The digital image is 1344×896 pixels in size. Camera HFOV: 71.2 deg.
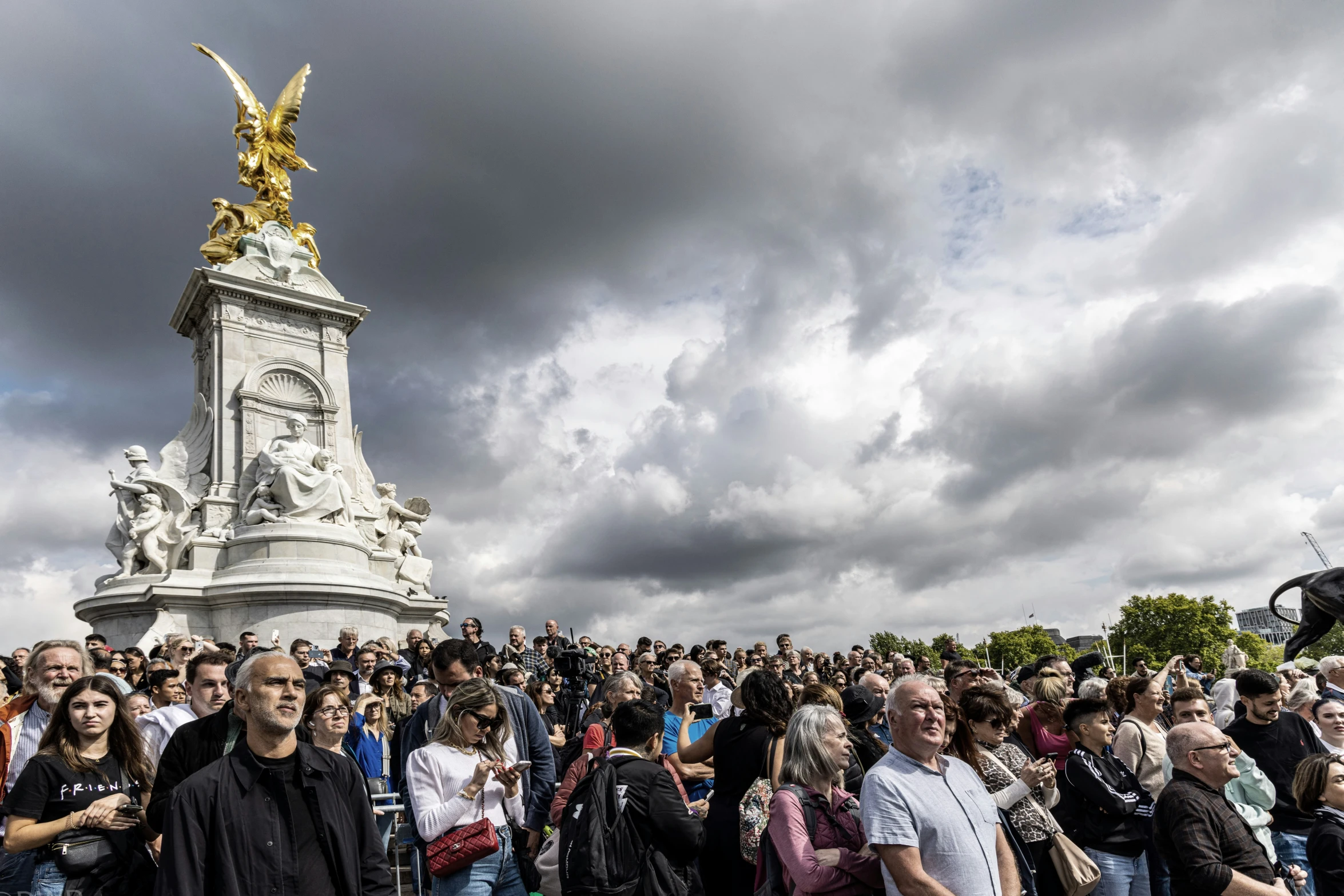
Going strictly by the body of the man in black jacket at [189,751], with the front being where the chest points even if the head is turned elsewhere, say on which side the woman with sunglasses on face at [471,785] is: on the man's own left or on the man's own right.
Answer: on the man's own left

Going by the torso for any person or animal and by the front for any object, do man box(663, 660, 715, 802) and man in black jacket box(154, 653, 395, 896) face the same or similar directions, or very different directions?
same or similar directions

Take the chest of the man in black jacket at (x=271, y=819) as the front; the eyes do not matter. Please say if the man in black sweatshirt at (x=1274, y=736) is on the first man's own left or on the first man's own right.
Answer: on the first man's own left

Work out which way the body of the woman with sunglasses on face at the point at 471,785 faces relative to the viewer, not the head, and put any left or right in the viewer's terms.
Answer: facing the viewer and to the right of the viewer

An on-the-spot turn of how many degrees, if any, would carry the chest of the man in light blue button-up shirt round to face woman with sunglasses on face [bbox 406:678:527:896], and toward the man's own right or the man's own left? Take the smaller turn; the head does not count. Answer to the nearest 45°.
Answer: approximately 135° to the man's own right

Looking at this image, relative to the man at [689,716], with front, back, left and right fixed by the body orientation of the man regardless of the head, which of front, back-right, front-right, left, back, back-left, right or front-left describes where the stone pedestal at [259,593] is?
back

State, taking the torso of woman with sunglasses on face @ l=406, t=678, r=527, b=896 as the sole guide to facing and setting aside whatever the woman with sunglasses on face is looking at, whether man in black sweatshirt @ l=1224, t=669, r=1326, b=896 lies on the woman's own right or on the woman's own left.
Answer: on the woman's own left

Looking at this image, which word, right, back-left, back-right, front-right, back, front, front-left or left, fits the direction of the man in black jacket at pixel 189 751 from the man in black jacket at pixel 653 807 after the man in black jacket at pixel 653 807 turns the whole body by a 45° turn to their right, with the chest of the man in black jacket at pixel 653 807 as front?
back
